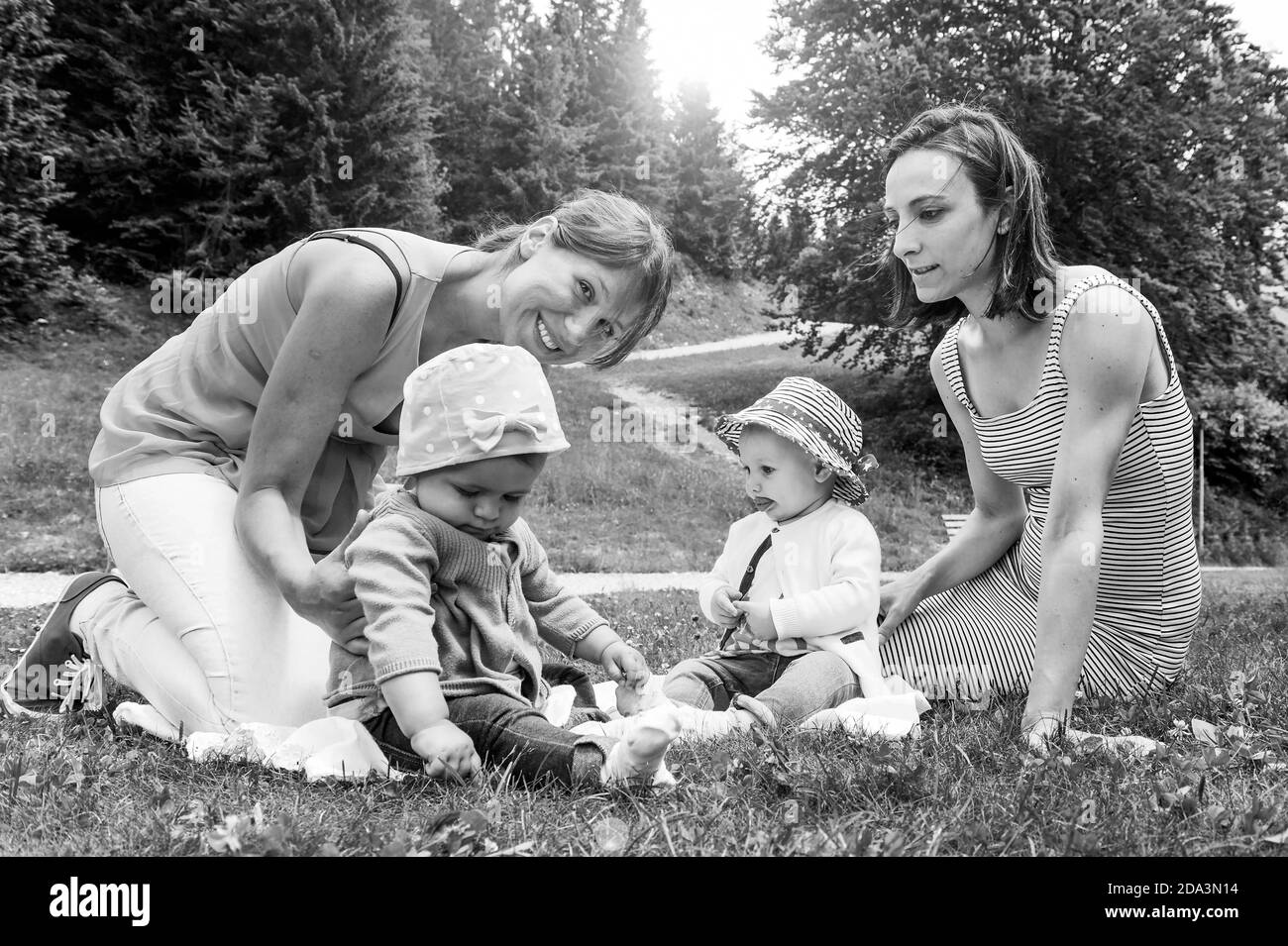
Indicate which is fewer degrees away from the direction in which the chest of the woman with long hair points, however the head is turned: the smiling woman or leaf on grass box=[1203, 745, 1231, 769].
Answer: the smiling woman

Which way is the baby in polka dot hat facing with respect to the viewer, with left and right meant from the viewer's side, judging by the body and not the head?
facing the viewer and to the right of the viewer

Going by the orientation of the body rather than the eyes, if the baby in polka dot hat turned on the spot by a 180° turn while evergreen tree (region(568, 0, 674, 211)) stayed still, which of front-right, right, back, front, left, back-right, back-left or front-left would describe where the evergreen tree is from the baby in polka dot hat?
front-right

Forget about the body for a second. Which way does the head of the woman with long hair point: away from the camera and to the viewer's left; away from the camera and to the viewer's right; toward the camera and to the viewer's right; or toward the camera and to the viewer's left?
toward the camera and to the viewer's left

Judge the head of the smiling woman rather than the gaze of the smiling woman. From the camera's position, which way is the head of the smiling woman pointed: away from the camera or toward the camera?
toward the camera

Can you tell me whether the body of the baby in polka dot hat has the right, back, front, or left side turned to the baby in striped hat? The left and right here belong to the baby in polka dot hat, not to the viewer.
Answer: left

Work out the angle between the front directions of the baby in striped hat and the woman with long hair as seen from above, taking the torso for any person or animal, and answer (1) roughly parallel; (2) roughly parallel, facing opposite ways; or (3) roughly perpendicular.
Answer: roughly parallel

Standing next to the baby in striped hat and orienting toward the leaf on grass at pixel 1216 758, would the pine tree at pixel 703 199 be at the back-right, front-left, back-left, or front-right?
back-left

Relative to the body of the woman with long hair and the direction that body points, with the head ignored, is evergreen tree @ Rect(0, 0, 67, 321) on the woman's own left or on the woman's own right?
on the woman's own right

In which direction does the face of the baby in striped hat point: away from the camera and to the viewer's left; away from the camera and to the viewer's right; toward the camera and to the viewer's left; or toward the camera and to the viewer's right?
toward the camera and to the viewer's left

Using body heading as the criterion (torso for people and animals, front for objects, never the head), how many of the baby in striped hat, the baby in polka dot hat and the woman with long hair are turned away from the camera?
0
